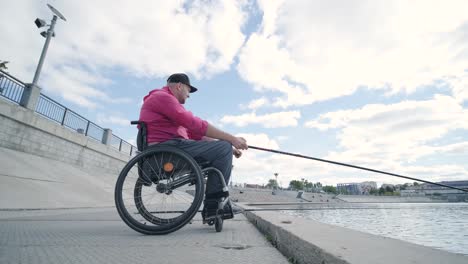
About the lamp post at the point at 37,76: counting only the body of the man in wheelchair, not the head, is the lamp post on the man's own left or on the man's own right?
on the man's own left

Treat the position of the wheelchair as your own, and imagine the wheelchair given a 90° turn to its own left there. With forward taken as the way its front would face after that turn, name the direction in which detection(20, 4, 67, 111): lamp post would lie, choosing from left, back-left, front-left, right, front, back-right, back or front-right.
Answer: front-left

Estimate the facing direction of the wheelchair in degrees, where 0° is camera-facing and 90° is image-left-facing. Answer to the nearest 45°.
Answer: approximately 270°

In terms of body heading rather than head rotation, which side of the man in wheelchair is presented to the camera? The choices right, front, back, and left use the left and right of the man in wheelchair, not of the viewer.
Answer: right

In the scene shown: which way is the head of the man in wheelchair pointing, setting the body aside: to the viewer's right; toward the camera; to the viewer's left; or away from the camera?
to the viewer's right
